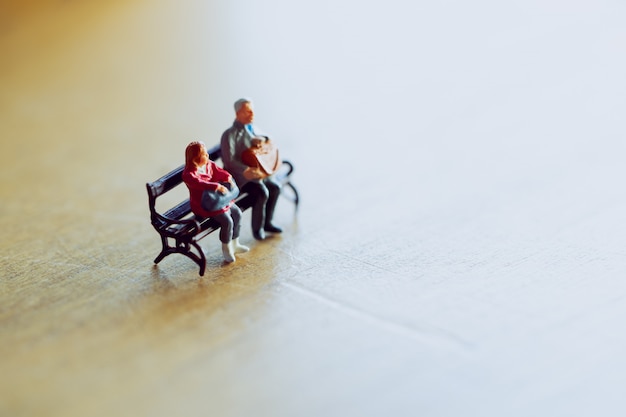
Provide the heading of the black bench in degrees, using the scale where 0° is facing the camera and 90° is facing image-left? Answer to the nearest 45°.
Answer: approximately 315°

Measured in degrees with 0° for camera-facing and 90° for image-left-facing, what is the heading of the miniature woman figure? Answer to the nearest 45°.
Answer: approximately 315°
